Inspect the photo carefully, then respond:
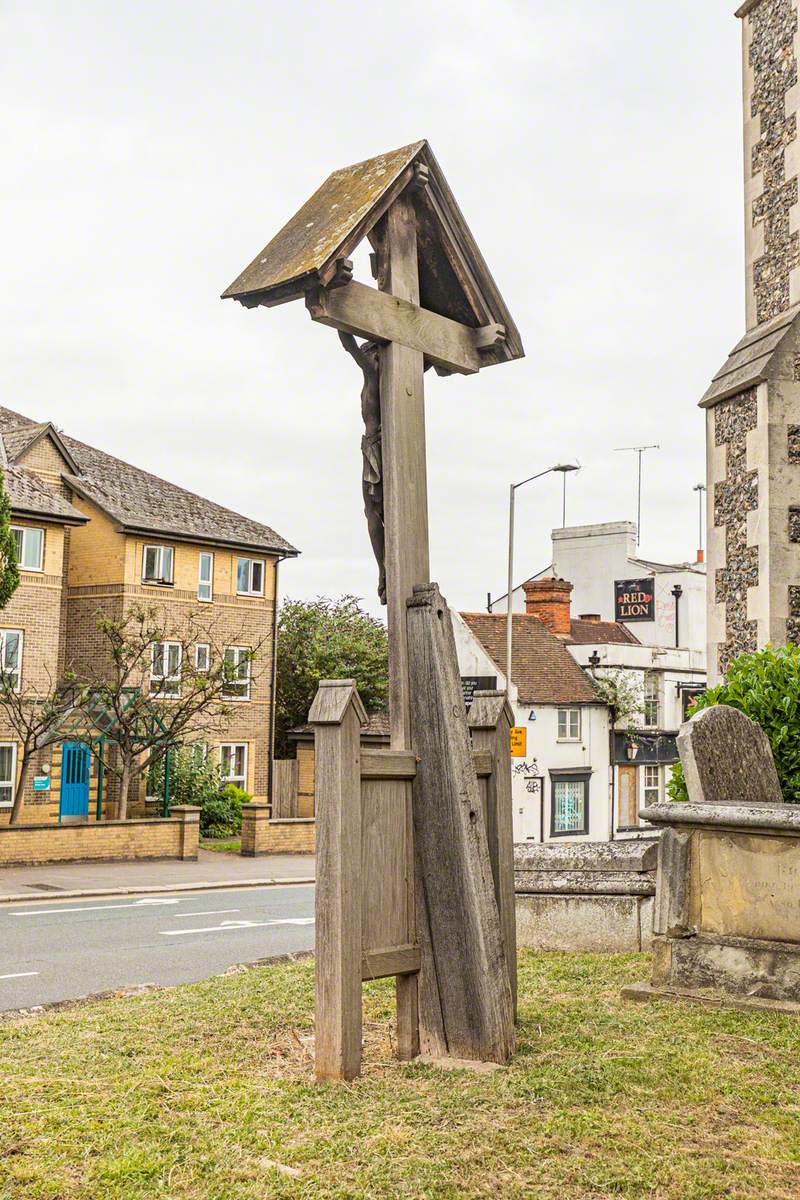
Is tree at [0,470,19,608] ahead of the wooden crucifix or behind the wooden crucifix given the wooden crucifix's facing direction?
ahead

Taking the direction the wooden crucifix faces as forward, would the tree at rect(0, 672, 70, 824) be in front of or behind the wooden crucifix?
in front

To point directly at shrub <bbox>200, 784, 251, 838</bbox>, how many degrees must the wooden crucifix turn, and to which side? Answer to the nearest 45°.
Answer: approximately 45° to its right

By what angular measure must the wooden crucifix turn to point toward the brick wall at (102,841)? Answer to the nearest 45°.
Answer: approximately 45° to its right

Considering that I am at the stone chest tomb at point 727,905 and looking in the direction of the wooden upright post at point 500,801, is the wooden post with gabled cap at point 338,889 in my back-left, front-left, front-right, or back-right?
front-left

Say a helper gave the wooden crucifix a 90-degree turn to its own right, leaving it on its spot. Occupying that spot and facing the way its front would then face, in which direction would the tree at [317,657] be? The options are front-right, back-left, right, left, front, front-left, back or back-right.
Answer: front-left

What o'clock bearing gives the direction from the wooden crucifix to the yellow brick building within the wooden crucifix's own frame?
The yellow brick building is roughly at 1 o'clock from the wooden crucifix.

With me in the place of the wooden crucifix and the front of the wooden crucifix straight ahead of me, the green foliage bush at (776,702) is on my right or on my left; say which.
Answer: on my right

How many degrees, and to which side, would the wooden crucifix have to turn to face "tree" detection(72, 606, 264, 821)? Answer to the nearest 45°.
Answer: approximately 45° to its right

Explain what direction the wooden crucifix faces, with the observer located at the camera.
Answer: facing away from the viewer and to the left of the viewer

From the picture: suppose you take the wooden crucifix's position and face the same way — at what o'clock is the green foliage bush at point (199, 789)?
The green foliage bush is roughly at 1 o'clock from the wooden crucifix.
